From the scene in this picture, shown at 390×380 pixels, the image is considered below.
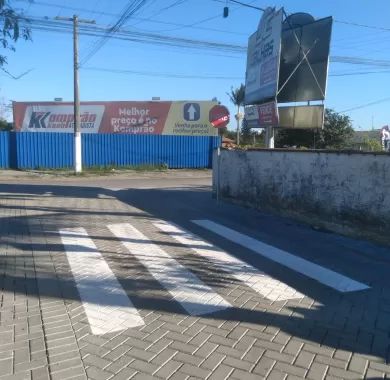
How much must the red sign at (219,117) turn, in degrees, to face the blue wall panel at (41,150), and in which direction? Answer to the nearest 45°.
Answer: approximately 135° to its right

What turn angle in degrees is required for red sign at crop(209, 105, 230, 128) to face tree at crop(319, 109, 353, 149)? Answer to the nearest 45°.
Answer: approximately 135° to its left

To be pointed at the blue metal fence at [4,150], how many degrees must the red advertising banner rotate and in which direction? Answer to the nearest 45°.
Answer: approximately 45° to its right

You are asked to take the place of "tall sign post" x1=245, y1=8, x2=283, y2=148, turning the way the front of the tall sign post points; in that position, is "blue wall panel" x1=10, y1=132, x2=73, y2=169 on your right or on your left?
on your right

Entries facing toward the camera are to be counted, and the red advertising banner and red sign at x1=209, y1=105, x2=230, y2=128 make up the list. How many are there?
2

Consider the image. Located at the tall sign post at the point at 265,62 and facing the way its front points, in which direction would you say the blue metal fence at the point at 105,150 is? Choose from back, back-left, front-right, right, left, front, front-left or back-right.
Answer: right

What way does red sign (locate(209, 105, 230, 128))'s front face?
toward the camera

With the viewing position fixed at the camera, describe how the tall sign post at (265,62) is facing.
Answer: facing the viewer and to the left of the viewer
